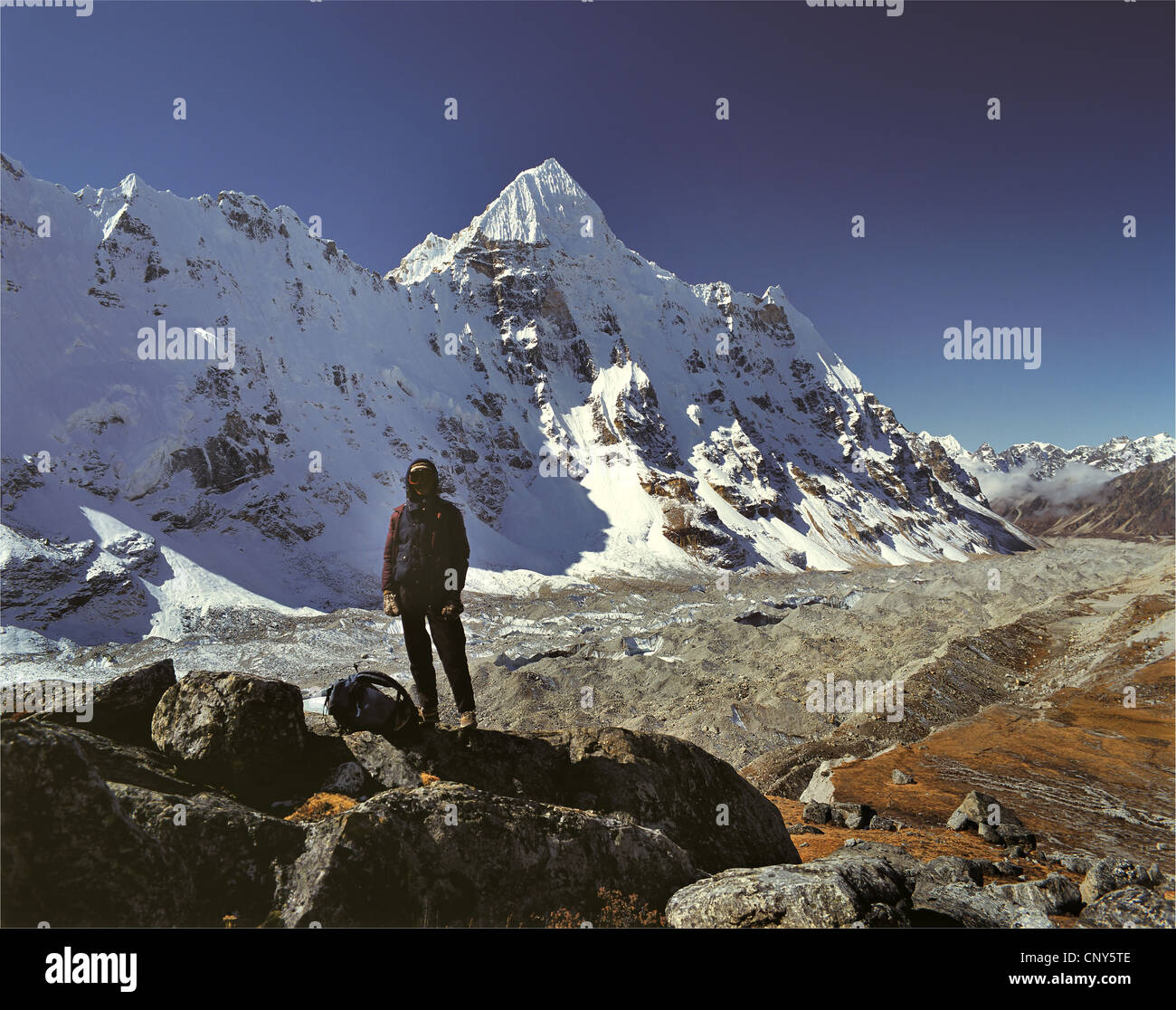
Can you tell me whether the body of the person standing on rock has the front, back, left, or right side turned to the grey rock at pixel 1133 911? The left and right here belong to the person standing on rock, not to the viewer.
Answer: left

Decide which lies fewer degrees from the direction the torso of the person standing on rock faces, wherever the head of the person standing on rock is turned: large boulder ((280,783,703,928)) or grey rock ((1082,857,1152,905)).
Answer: the large boulder

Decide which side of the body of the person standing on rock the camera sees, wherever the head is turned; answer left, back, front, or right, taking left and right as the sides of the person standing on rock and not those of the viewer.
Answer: front

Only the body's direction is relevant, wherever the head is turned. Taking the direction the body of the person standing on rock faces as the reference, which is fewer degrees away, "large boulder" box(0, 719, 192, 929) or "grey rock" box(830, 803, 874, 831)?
the large boulder

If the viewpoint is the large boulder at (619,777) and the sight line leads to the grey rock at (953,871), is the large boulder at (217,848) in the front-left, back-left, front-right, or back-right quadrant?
back-right

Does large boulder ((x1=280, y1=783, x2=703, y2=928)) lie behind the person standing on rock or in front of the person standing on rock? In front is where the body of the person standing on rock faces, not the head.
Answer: in front

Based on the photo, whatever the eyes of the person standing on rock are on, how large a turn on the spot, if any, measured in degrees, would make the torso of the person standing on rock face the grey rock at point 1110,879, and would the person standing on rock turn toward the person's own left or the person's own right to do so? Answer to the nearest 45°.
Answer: approximately 90° to the person's own left
